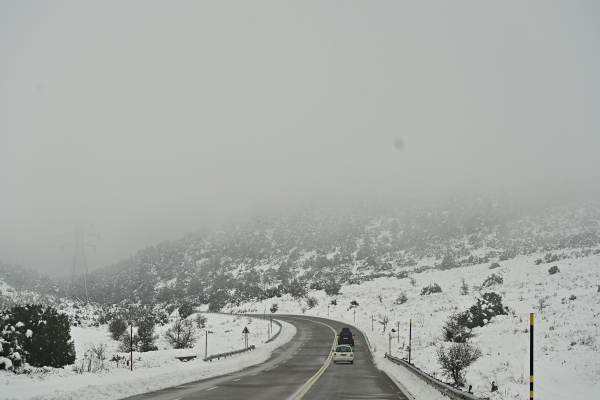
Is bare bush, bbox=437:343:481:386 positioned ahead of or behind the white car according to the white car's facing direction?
behind

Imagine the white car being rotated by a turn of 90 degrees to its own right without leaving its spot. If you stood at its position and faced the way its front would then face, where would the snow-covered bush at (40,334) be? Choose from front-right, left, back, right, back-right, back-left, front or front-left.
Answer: back-right

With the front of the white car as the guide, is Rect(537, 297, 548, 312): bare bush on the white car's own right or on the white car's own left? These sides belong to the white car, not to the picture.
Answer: on the white car's own right

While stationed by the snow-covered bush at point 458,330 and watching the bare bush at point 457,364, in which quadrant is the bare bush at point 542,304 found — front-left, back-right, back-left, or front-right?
back-left

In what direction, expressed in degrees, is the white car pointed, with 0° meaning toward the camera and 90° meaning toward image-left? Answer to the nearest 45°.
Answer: approximately 180°

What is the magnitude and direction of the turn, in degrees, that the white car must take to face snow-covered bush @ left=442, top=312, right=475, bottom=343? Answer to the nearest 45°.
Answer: approximately 45° to its right

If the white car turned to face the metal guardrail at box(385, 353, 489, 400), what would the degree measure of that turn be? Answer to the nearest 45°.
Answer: approximately 180°

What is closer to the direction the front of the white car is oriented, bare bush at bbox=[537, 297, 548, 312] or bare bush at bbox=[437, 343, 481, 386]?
the bare bush at bbox=[537, 297, 548, 312]
